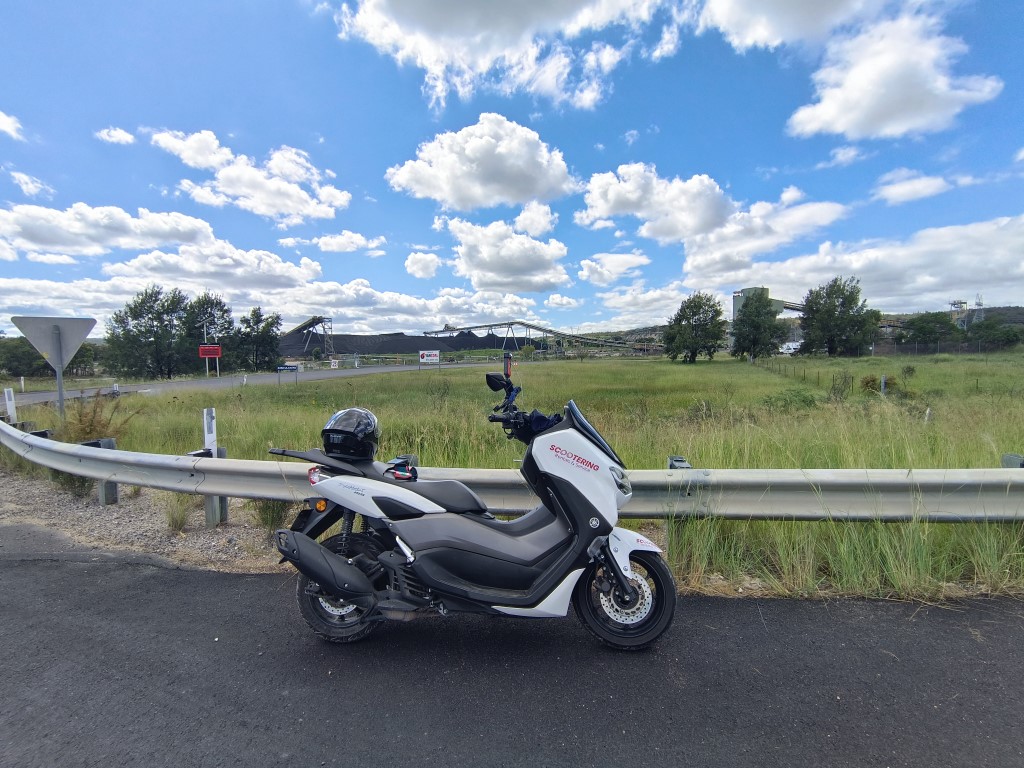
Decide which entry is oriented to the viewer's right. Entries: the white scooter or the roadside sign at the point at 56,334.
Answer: the white scooter

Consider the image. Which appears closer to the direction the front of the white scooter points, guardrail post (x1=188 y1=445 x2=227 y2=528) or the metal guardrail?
the metal guardrail

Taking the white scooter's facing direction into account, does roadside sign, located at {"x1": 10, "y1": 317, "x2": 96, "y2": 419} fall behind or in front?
behind

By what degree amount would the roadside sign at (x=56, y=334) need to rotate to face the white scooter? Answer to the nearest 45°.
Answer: approximately 180°

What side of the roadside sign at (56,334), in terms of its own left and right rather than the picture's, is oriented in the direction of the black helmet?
back

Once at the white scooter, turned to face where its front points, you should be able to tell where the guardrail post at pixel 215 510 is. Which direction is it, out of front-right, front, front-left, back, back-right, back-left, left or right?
back-left

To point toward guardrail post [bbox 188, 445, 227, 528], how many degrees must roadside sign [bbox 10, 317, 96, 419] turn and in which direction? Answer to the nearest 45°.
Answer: approximately 180°

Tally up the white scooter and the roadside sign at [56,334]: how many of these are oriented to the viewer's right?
1

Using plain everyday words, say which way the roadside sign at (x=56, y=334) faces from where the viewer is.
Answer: facing away from the viewer

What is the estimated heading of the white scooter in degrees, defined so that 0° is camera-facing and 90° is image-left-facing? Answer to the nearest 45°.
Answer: approximately 270°
